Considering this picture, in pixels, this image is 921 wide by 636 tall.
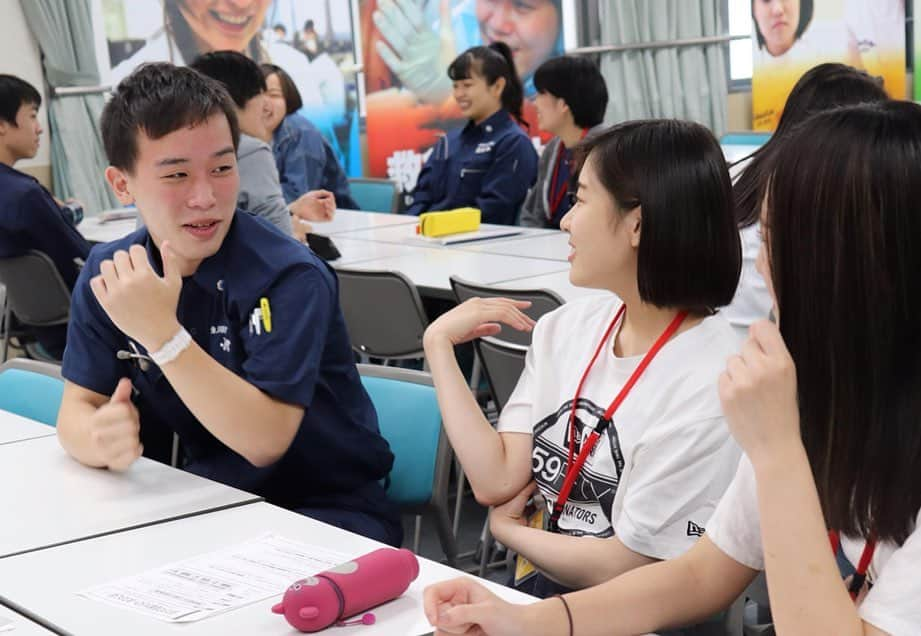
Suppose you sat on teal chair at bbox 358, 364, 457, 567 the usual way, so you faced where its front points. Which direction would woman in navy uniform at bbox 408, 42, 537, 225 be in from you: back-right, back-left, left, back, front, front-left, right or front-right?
back-right

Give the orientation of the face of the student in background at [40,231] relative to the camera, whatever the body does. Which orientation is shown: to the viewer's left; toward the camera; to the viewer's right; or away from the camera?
to the viewer's right

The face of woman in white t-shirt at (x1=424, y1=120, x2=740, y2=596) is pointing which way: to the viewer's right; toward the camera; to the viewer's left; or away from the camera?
to the viewer's left

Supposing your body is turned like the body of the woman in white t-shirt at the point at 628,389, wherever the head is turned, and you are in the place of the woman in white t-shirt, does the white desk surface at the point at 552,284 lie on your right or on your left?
on your right

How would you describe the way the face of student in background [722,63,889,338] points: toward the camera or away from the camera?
away from the camera

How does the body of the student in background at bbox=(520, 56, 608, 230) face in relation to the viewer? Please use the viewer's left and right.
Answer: facing to the left of the viewer

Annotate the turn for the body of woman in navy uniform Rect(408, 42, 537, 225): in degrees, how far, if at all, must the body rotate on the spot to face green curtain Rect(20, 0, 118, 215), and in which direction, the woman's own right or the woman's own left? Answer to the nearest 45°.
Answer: approximately 90° to the woman's own right

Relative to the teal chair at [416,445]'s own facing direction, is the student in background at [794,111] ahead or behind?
behind

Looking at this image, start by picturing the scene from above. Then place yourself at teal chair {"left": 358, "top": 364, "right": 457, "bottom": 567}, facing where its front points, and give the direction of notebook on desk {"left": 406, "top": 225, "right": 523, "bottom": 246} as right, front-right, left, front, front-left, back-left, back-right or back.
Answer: back-right

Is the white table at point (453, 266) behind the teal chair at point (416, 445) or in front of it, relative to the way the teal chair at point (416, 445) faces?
behind

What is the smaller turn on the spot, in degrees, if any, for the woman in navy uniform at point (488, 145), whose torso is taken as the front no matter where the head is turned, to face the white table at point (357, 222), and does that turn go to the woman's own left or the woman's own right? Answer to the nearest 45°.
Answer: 0° — they already face it
